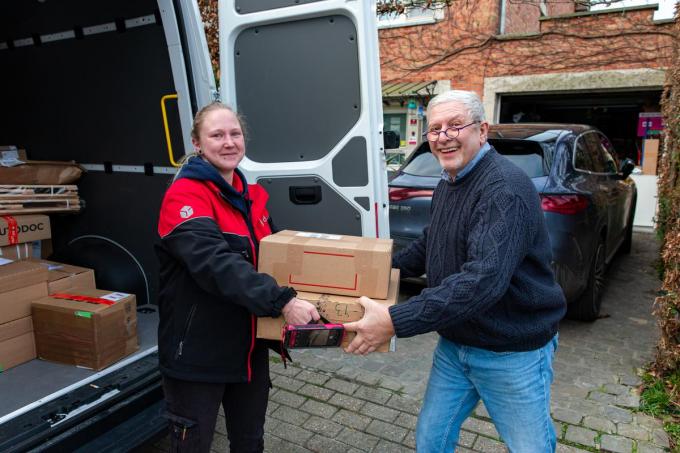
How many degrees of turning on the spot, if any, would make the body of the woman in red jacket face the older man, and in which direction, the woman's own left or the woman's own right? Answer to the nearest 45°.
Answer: approximately 45° to the woman's own left

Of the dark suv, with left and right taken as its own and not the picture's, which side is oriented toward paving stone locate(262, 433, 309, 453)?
back

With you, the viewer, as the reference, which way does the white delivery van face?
facing away from the viewer and to the left of the viewer

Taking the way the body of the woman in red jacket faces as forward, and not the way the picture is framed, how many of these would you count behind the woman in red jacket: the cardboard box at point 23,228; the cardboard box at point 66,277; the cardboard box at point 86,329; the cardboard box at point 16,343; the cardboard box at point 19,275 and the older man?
5

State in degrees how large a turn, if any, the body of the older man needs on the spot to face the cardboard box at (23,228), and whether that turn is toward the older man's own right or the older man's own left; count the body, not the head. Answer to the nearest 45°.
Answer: approximately 45° to the older man's own right

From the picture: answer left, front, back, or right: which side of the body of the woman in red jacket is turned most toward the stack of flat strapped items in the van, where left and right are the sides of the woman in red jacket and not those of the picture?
back

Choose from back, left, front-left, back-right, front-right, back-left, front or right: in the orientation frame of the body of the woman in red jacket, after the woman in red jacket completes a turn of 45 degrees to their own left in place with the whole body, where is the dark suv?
front-left

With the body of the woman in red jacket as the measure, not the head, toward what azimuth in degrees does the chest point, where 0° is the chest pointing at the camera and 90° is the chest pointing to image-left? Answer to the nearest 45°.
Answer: approximately 315°

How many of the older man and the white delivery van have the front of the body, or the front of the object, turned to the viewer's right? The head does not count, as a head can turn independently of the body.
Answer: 0

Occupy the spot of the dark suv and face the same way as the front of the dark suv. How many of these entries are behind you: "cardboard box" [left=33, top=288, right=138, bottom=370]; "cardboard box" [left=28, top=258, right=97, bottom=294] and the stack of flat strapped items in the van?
3

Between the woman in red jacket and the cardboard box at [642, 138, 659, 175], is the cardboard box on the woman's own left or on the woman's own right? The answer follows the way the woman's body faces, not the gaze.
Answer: on the woman's own left

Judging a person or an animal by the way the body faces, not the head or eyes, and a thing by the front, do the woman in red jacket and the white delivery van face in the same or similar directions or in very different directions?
very different directions
